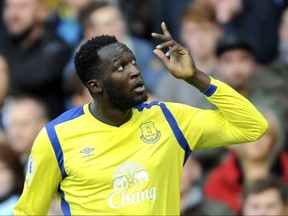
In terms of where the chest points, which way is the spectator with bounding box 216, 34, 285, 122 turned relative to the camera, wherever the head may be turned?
toward the camera

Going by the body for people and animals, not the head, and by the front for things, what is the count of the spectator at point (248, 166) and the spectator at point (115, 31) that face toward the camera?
2

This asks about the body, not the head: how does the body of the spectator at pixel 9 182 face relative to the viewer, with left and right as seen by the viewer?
facing the viewer and to the left of the viewer

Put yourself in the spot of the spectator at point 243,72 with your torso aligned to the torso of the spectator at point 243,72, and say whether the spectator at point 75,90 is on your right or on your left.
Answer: on your right

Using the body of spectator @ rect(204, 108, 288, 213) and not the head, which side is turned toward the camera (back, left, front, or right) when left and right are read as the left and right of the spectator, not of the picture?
front

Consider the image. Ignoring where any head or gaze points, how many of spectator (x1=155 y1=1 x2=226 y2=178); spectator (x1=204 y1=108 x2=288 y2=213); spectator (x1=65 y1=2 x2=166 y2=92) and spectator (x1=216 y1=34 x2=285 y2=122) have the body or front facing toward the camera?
4

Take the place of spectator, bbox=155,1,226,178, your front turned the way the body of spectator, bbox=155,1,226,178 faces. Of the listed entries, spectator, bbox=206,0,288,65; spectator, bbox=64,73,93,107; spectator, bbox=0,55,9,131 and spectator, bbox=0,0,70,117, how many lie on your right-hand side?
3

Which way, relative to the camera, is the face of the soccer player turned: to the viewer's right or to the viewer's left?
to the viewer's right

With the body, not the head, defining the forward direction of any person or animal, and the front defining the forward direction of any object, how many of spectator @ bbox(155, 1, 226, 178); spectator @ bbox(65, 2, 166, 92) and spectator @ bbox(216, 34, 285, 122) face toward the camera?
3
